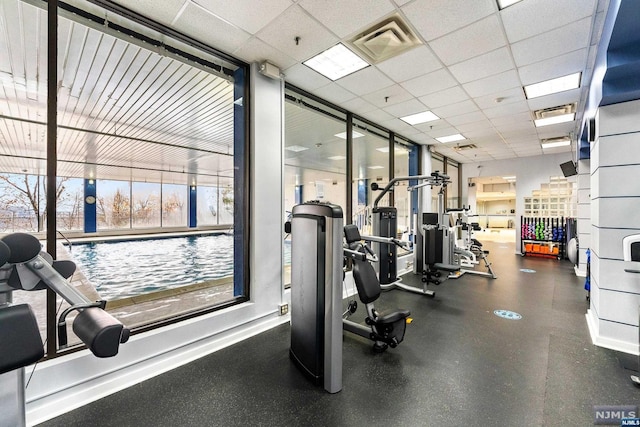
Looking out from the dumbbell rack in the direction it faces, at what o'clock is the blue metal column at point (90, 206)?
The blue metal column is roughly at 2 o'clock from the dumbbell rack.

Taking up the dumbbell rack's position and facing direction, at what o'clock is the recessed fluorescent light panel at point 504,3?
The recessed fluorescent light panel is roughly at 12 o'clock from the dumbbell rack.

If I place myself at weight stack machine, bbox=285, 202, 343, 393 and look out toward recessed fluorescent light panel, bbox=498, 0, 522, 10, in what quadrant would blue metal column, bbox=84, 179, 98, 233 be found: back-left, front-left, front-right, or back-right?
back-left

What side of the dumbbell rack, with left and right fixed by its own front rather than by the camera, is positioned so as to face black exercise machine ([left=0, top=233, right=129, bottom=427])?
front

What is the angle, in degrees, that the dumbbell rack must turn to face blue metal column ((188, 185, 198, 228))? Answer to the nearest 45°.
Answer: approximately 90° to its right

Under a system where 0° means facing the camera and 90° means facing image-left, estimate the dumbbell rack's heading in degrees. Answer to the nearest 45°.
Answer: approximately 0°

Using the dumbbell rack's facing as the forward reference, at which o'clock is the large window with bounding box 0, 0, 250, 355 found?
The large window is roughly at 1 o'clock from the dumbbell rack.

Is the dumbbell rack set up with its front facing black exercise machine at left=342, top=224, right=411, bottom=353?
yes

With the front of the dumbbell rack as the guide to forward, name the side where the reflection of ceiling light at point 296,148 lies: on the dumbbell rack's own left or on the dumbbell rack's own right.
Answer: on the dumbbell rack's own right

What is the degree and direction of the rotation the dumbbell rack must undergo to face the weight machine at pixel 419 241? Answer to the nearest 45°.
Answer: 0° — it already faces it

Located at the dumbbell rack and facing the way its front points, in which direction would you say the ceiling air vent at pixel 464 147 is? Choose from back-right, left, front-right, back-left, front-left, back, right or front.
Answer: front-right
